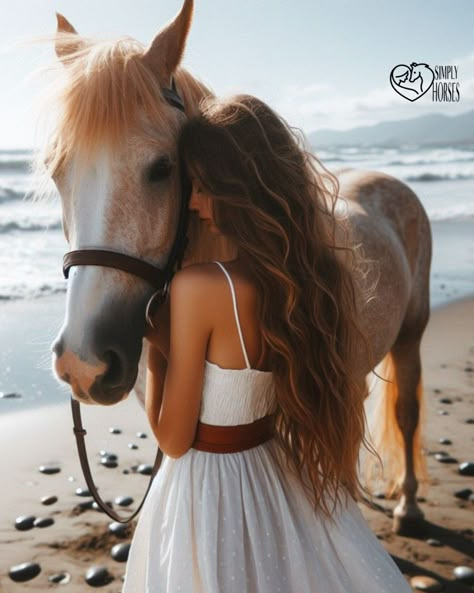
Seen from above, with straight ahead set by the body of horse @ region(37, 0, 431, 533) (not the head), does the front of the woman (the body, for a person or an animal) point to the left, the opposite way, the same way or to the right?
to the right

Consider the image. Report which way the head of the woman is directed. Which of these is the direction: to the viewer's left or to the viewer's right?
to the viewer's left

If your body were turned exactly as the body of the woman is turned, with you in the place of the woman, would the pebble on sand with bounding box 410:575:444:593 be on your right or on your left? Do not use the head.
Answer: on your right

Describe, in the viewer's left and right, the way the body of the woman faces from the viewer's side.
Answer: facing away from the viewer and to the left of the viewer

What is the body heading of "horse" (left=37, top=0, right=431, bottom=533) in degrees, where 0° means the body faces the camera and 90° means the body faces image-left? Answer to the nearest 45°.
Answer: approximately 45°
